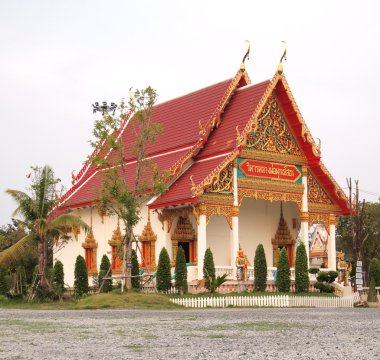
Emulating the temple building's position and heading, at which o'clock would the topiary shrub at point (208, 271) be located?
The topiary shrub is roughly at 2 o'clock from the temple building.

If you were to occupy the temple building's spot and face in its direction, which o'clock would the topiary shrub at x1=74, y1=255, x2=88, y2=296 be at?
The topiary shrub is roughly at 4 o'clock from the temple building.

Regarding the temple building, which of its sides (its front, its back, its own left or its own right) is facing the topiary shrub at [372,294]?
front

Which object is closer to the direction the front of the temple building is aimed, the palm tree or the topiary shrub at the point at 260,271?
the topiary shrub

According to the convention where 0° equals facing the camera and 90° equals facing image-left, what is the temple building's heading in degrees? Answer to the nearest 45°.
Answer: approximately 315°

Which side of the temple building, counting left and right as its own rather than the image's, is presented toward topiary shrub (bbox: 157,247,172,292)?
right

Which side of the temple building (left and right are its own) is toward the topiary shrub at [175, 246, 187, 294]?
right
